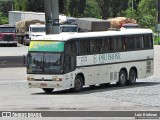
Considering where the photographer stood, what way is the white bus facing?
facing the viewer and to the left of the viewer
